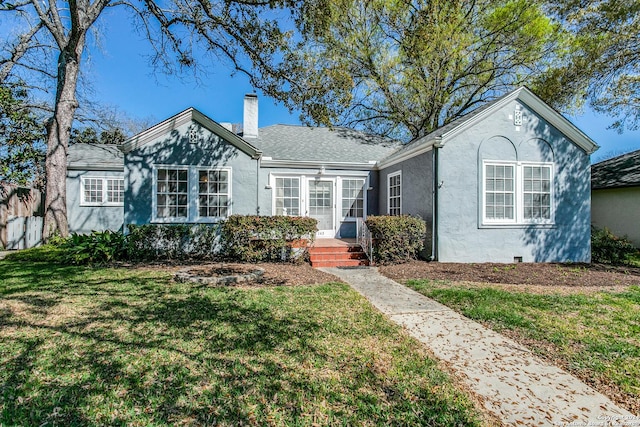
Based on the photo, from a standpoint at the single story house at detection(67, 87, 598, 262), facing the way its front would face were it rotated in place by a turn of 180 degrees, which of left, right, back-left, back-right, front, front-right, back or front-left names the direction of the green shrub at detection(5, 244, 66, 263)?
left

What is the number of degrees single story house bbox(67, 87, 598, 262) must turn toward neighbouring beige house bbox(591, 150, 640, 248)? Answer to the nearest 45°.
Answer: approximately 135° to its left

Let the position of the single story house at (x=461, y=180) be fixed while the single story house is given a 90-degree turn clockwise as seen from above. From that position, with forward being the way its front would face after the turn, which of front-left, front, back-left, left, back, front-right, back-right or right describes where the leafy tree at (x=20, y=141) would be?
front

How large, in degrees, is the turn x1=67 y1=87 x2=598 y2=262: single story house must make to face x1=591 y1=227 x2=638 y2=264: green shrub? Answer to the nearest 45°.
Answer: approximately 90° to its left

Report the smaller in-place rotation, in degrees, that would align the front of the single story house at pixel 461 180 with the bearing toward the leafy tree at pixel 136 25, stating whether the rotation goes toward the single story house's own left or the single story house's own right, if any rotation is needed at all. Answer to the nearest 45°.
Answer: approximately 90° to the single story house's own right

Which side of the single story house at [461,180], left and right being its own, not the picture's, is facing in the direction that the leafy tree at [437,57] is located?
back

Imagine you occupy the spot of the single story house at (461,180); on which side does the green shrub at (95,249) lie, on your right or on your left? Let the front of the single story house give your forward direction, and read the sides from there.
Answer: on your right

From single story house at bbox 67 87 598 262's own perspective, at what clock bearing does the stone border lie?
The stone border is roughly at 2 o'clock from the single story house.

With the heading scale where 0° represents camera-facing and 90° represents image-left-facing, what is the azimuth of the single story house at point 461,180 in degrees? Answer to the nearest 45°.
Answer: approximately 0°
